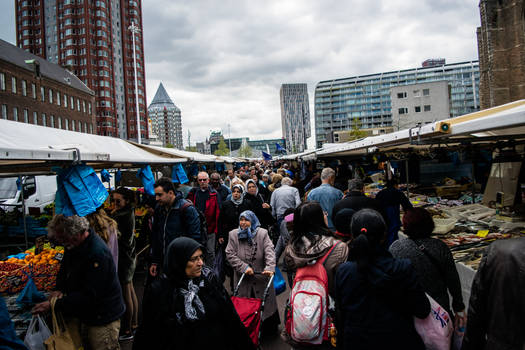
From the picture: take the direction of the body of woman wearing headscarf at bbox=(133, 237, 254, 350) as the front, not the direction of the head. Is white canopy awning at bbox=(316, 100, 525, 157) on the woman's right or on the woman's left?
on the woman's left

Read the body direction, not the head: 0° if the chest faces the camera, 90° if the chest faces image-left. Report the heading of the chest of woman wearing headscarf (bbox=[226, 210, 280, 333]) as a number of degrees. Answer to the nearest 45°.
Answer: approximately 0°

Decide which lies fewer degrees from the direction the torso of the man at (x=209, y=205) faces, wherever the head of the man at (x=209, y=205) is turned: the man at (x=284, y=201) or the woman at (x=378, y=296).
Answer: the woman

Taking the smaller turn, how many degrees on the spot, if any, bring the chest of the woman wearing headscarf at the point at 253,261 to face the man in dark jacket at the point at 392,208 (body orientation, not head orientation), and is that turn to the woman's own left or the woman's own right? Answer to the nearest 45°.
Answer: approximately 135° to the woman's own left

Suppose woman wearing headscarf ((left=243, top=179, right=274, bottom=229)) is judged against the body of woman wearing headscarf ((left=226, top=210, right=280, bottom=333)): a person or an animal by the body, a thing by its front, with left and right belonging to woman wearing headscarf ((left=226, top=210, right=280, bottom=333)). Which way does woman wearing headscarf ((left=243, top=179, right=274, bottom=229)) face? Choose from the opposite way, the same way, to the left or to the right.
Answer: the same way

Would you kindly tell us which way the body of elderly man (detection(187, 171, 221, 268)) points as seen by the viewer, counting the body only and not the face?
toward the camera

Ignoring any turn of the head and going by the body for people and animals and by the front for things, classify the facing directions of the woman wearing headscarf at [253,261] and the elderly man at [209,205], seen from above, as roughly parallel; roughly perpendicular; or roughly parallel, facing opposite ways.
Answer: roughly parallel

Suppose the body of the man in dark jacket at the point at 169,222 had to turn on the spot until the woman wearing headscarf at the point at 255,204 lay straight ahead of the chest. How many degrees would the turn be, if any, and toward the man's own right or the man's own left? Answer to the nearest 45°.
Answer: approximately 180°

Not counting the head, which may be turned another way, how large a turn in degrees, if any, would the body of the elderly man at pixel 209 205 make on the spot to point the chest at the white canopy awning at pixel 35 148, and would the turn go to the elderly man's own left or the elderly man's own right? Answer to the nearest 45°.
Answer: approximately 45° to the elderly man's own right

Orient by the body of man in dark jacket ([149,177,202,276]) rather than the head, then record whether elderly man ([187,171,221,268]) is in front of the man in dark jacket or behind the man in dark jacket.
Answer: behind

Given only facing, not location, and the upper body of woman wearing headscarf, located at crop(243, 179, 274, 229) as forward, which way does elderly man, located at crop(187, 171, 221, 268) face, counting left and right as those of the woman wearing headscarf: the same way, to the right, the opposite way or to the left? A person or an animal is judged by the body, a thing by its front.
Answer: the same way

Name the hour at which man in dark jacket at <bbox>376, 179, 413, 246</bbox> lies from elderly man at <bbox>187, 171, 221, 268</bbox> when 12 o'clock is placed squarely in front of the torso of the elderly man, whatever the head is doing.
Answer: The man in dark jacket is roughly at 10 o'clock from the elderly man.

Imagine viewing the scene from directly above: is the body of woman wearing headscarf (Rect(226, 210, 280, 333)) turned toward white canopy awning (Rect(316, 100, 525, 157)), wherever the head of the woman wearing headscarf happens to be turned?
no

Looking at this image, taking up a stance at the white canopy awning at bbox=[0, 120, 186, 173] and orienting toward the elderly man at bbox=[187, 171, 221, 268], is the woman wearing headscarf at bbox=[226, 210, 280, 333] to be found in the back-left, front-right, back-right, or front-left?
front-right

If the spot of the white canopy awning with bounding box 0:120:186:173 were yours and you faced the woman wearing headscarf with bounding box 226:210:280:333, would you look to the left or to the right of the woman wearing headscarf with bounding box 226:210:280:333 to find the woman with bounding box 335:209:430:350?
right

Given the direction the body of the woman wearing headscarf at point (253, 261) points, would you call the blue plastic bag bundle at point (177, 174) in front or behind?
behind

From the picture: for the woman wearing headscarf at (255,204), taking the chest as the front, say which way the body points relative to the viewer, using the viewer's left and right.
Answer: facing the viewer

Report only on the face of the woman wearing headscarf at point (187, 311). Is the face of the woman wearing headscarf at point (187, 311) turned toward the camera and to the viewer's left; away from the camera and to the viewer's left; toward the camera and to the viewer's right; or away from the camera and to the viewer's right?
toward the camera and to the viewer's right

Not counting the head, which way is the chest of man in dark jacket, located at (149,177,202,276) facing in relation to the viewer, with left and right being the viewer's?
facing the viewer and to the left of the viewer

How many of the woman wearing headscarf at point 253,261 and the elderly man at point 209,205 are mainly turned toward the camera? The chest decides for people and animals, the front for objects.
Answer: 2
